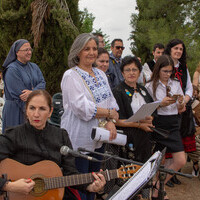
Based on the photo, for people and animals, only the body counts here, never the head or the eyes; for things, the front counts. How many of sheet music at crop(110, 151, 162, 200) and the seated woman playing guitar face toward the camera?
1

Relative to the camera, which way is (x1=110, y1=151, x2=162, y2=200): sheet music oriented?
to the viewer's left

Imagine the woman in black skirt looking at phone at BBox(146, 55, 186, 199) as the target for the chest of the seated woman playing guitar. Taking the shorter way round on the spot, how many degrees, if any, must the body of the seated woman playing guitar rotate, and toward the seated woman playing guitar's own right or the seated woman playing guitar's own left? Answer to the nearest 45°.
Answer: approximately 135° to the seated woman playing guitar's own left

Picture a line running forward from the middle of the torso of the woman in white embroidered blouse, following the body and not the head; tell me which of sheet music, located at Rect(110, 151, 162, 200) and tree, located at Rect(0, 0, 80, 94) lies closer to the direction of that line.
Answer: the sheet music

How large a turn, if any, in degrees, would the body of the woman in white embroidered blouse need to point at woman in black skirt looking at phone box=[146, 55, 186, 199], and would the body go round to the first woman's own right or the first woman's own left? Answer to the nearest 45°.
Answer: approximately 90° to the first woman's own left

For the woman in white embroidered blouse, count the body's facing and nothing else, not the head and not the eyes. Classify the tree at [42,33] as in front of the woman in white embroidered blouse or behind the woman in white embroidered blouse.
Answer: behind

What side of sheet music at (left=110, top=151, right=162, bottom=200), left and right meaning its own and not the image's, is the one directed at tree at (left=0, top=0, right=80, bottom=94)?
right

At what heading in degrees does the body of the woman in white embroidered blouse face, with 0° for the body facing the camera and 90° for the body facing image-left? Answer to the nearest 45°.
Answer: approximately 315°

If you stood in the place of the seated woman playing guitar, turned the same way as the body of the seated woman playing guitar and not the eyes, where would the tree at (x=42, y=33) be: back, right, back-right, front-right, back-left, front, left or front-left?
back

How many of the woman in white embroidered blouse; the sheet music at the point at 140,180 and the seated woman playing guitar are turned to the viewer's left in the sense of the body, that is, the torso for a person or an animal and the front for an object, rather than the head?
1

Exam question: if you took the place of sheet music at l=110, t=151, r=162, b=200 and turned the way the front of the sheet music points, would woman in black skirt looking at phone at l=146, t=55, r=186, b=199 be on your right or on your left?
on your right

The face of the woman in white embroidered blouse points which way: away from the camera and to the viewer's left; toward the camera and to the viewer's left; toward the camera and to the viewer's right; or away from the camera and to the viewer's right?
toward the camera and to the viewer's right
